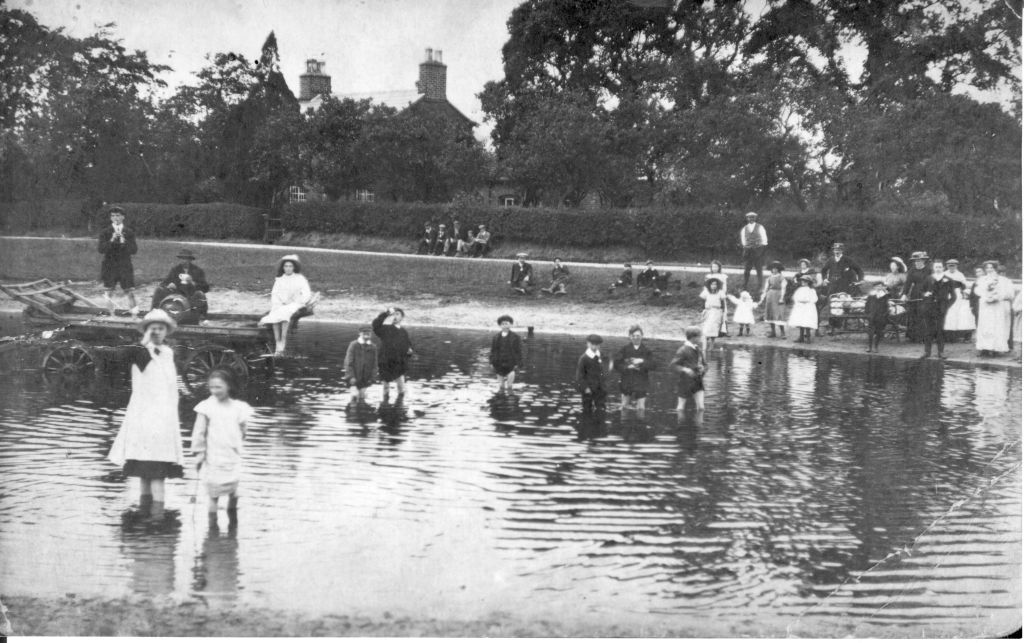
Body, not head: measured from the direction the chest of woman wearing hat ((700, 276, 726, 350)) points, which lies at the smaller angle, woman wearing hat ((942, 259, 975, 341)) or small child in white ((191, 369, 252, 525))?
the small child in white

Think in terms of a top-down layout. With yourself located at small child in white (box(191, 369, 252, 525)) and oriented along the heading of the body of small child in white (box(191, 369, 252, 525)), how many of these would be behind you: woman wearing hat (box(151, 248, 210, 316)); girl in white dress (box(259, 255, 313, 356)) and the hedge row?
3

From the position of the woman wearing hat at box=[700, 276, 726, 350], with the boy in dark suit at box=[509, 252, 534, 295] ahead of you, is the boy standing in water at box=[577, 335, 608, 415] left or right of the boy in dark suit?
left

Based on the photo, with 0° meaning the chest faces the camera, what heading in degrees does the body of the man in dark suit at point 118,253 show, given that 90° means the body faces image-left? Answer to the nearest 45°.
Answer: approximately 0°

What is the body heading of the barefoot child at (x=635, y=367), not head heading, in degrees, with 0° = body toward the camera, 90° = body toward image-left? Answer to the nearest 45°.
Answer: approximately 0°

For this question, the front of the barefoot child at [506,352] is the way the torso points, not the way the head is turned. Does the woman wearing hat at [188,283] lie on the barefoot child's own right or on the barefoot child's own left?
on the barefoot child's own right
